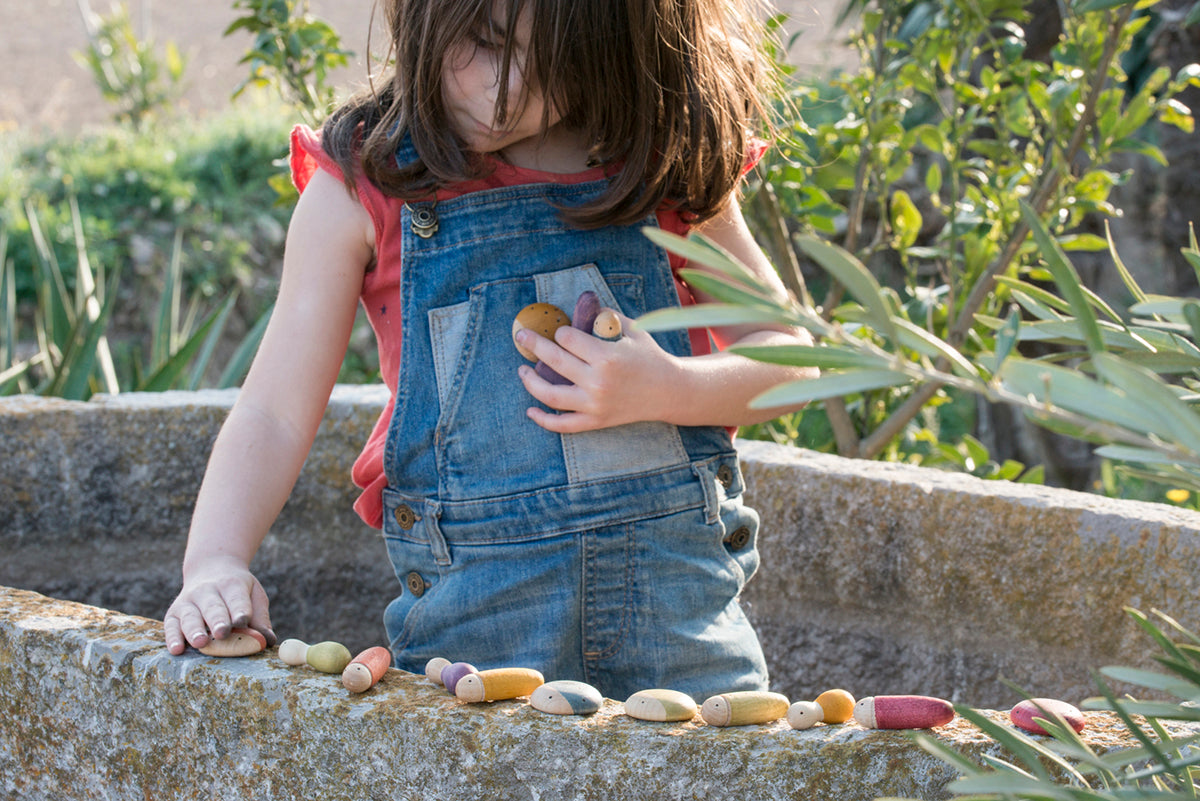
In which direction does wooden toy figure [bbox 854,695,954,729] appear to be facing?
to the viewer's left

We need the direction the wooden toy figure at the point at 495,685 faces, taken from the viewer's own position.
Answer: facing to the left of the viewer

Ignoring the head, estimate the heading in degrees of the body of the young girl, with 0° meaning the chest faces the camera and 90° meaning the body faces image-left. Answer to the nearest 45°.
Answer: approximately 0°

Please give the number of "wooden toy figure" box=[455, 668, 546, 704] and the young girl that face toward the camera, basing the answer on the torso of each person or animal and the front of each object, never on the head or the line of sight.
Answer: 1

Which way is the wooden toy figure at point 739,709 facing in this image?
to the viewer's left

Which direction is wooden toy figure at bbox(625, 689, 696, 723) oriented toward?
to the viewer's left

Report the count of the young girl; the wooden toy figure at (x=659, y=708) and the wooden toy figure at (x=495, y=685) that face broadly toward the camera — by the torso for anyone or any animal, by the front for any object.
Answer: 1
